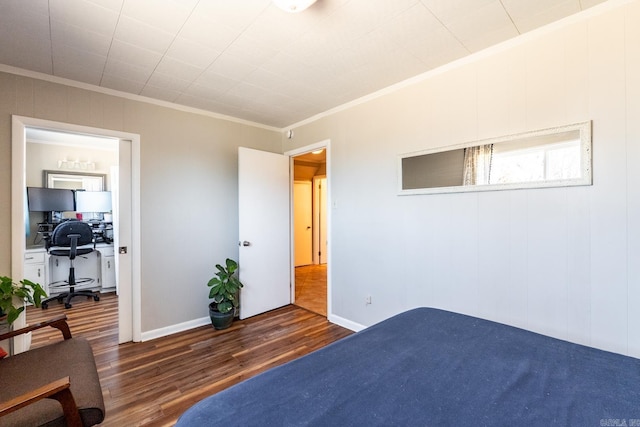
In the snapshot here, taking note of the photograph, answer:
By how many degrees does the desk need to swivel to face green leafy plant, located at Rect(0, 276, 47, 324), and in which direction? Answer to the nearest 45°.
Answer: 0° — it already faces it

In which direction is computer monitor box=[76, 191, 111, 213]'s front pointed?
toward the camera

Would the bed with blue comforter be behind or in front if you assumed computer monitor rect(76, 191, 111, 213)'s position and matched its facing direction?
in front

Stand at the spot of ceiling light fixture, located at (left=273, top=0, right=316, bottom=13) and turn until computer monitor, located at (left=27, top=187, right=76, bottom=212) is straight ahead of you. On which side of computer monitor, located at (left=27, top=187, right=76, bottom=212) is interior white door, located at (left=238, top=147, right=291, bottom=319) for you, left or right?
right

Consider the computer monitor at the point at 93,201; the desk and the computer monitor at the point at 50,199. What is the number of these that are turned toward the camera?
3

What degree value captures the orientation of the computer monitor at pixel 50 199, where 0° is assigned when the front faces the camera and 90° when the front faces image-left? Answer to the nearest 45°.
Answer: approximately 0°

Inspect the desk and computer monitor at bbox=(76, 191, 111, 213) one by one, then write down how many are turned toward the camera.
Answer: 2

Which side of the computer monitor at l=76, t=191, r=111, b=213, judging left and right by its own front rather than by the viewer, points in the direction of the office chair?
front

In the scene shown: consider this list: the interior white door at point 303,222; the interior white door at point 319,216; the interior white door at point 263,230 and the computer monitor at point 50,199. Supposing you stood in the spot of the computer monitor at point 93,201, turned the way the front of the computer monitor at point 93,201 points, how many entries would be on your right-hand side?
1

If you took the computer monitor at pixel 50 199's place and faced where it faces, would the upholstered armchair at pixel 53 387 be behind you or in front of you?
in front

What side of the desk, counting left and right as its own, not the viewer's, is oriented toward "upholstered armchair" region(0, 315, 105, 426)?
front

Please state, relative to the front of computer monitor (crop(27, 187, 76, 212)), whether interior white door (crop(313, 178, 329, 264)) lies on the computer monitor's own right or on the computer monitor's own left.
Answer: on the computer monitor's own left

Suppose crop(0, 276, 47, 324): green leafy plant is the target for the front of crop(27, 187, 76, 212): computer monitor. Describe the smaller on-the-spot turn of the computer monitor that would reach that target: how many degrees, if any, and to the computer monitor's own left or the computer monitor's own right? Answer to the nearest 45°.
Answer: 0° — it already faces it

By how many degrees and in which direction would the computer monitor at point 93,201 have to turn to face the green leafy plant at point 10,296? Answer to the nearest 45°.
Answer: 0° — it already faces it
